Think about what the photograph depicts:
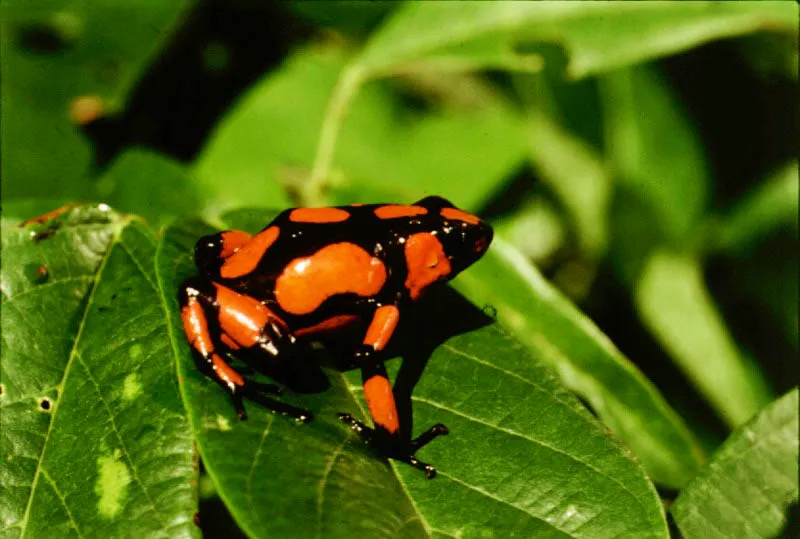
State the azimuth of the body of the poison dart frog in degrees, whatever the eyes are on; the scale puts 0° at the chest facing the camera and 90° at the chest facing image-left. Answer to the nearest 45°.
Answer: approximately 270°

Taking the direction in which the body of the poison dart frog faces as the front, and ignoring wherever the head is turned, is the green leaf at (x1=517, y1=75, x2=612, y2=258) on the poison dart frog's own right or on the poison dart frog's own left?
on the poison dart frog's own left

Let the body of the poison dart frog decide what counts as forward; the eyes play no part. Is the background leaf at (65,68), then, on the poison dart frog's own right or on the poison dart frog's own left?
on the poison dart frog's own left

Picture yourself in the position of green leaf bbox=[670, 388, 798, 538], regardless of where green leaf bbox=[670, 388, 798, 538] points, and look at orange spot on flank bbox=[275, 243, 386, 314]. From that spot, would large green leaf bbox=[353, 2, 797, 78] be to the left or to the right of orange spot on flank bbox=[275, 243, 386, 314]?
right
